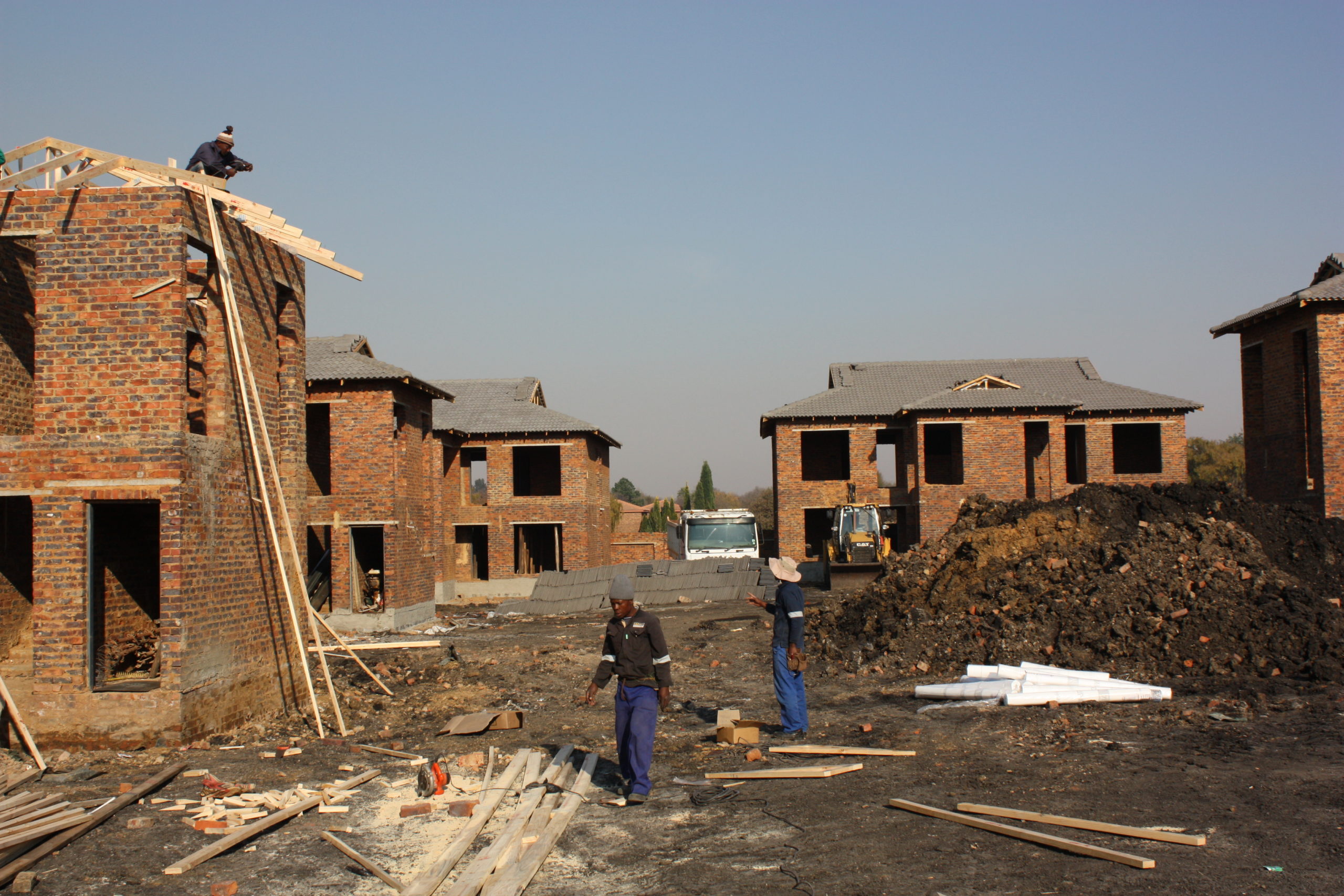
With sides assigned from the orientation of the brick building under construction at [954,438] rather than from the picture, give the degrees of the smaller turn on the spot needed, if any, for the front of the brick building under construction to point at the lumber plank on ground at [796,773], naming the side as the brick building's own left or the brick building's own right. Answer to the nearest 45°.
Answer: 0° — it already faces it

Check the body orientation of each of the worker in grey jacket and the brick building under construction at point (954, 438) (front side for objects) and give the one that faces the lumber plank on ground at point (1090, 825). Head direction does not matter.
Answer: the brick building under construction

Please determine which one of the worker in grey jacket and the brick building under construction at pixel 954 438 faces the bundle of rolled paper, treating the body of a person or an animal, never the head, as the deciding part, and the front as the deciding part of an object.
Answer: the brick building under construction

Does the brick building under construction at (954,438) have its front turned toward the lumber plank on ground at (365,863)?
yes

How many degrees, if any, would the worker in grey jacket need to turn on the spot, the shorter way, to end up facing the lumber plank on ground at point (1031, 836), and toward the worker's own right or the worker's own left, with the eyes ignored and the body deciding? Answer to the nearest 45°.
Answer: approximately 90° to the worker's own left

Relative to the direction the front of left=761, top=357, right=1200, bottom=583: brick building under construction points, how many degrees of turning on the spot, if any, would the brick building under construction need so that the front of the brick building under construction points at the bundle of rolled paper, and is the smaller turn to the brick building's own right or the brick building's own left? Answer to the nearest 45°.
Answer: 0° — it already faces it

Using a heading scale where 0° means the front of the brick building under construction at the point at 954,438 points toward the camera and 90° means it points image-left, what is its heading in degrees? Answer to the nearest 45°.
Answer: approximately 0°

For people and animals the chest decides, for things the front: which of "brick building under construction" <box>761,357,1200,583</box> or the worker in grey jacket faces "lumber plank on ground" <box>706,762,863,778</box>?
the brick building under construction

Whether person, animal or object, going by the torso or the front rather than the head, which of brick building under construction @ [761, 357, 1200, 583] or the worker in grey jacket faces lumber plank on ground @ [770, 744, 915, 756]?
the brick building under construction
